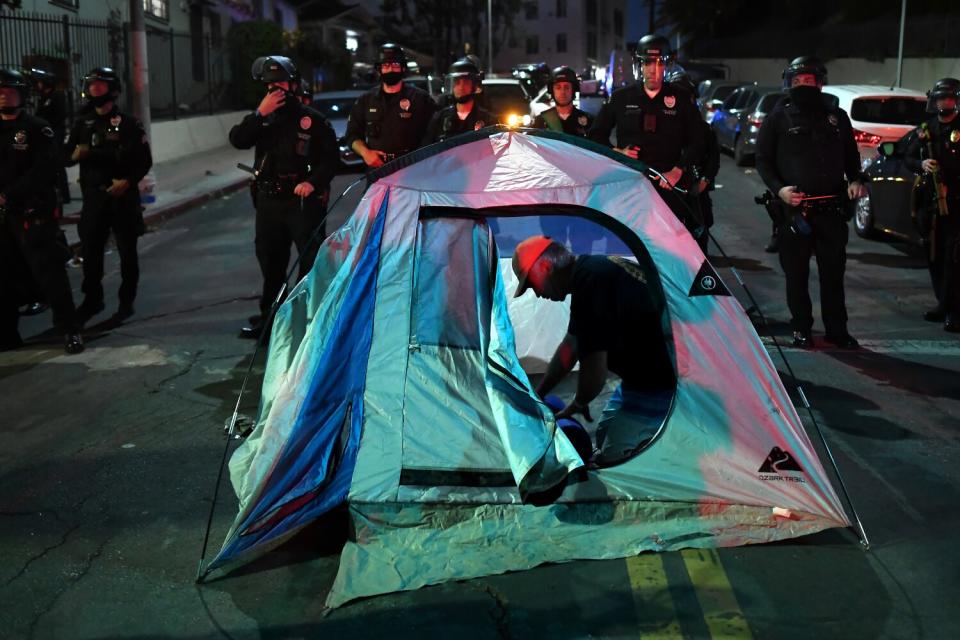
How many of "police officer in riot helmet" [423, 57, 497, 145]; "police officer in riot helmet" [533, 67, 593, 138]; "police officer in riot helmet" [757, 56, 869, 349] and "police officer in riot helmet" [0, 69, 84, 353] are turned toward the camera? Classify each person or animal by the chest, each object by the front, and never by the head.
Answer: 4

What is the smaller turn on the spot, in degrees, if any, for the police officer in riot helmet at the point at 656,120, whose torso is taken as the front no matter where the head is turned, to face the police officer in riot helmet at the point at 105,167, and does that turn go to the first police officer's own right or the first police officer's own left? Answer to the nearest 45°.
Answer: approximately 90° to the first police officer's own right

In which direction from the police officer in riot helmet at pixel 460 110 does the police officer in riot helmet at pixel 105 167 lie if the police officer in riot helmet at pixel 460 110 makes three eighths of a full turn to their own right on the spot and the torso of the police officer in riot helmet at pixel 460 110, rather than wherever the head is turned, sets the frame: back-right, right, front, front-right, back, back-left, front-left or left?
front-left

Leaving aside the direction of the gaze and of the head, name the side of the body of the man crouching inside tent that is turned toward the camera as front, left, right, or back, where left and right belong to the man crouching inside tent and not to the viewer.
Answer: left

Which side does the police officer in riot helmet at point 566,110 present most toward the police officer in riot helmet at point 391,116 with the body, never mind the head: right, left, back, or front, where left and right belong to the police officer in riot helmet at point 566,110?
right

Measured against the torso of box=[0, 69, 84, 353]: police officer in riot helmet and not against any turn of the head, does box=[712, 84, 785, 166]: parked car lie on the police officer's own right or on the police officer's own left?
on the police officer's own left

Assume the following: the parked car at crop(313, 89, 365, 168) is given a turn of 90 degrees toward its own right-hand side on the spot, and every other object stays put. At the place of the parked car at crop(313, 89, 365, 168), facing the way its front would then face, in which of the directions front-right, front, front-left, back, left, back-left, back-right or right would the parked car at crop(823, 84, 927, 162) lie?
back

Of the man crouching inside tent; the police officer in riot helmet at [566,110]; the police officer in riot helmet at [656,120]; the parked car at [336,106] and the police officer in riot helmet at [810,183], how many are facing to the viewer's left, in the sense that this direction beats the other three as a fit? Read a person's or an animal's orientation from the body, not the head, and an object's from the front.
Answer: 1

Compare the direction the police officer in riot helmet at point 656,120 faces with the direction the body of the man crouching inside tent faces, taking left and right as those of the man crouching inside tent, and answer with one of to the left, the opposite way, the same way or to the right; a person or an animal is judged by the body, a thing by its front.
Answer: to the left

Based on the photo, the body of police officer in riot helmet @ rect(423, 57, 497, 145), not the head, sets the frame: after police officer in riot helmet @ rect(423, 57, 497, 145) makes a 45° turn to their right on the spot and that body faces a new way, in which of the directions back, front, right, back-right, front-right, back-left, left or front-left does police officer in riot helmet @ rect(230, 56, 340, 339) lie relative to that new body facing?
front

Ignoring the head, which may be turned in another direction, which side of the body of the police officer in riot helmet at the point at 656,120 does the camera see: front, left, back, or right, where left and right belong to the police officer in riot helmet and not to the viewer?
front

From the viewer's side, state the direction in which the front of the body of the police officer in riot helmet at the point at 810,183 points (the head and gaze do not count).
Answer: toward the camera

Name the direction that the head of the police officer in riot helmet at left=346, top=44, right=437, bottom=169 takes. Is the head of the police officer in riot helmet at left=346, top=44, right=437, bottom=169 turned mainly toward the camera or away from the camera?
toward the camera

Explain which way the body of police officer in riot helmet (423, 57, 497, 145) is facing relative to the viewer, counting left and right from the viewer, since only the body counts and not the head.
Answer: facing the viewer
